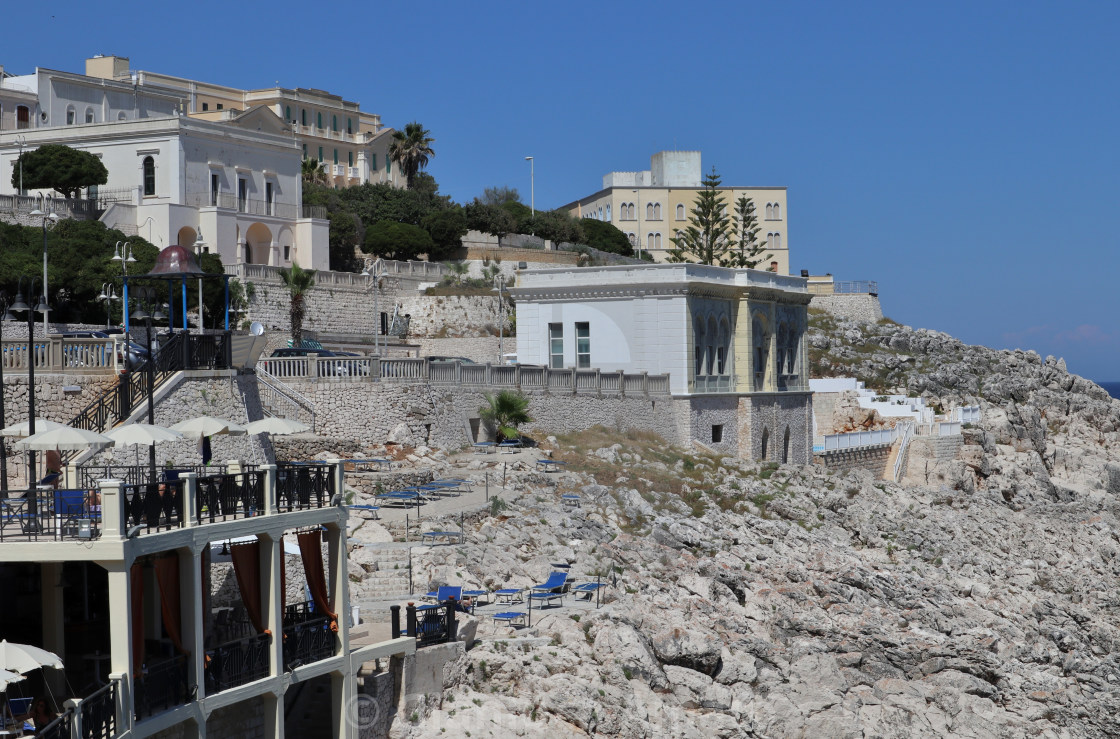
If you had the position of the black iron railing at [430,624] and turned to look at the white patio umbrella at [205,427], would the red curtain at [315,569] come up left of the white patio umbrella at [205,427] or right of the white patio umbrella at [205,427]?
left

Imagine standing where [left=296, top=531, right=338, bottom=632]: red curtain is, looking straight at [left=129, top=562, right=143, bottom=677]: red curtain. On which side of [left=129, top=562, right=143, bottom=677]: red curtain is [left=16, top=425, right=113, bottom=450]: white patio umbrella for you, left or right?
right
